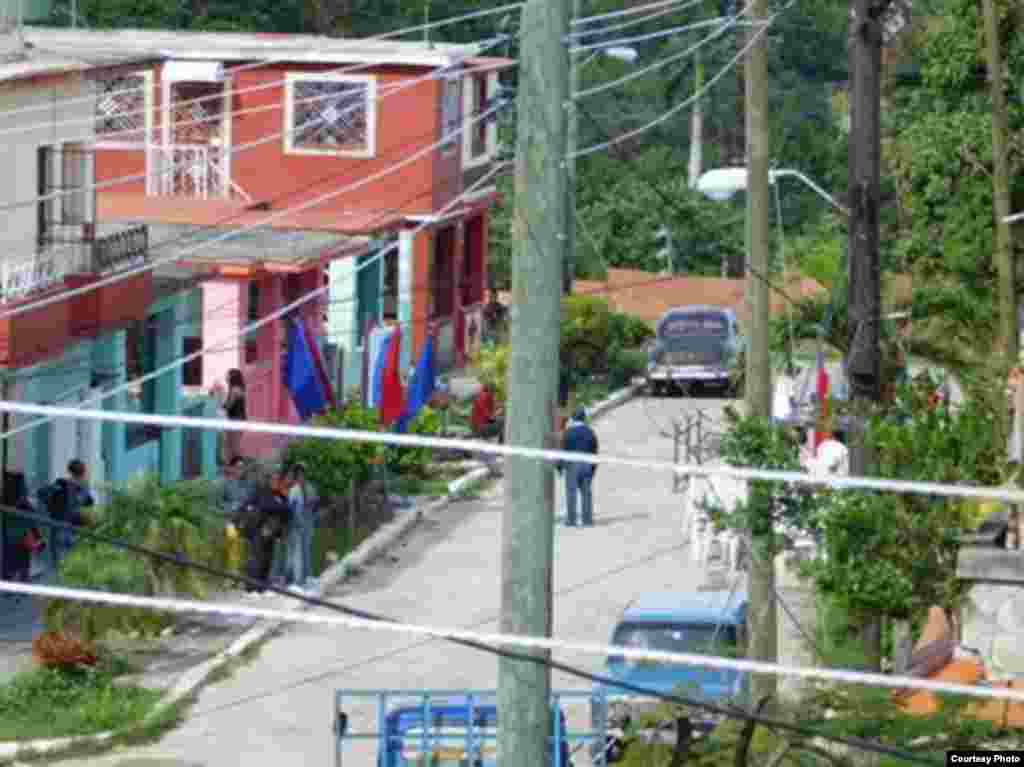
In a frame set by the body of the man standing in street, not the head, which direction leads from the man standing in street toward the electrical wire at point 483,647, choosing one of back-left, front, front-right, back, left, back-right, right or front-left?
back

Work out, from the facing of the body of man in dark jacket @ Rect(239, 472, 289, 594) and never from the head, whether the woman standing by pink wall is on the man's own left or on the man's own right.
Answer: on the man's own left

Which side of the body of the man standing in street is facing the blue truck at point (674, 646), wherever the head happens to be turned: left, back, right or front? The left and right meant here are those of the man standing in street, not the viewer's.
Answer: back

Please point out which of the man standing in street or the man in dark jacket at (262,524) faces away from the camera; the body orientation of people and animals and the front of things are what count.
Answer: the man standing in street

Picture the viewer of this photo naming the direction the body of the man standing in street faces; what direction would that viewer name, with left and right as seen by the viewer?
facing away from the viewer

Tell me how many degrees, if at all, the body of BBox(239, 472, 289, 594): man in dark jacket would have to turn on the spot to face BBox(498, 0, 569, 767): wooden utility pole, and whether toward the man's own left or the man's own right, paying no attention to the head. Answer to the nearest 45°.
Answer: approximately 90° to the man's own right

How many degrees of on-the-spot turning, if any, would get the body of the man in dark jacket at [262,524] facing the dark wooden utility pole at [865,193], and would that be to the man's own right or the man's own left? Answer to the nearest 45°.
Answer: approximately 45° to the man's own right

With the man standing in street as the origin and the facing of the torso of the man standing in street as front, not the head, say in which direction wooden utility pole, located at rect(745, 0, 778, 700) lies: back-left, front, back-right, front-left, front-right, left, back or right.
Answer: back
